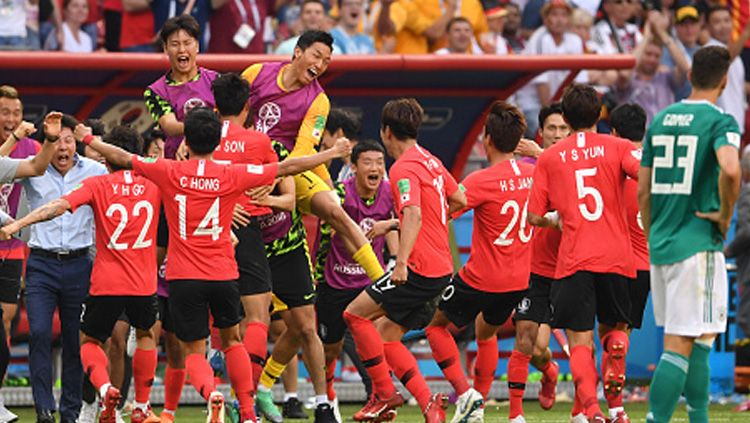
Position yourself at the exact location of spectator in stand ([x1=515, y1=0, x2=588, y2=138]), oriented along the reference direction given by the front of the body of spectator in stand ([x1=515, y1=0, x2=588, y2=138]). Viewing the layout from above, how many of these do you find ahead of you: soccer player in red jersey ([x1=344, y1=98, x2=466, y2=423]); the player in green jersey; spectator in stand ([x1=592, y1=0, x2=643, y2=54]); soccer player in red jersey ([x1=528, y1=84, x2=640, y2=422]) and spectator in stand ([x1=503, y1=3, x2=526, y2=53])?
3

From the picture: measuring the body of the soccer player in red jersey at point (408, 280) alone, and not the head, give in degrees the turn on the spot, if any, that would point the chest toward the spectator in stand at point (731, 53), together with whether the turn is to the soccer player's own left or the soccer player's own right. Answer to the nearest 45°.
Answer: approximately 90° to the soccer player's own right

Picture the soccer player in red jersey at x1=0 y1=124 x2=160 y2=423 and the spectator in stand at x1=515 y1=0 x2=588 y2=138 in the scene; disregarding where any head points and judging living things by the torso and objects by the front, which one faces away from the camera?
the soccer player in red jersey

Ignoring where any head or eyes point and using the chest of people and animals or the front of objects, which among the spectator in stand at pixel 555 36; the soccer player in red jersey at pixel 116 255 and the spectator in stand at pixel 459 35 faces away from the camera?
the soccer player in red jersey

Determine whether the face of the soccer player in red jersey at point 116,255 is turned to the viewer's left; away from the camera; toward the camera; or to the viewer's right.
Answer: away from the camera

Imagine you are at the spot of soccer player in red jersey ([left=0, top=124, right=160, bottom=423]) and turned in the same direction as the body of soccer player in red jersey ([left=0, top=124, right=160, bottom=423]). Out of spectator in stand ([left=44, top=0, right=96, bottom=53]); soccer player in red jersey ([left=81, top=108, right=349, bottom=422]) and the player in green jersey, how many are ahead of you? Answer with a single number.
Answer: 1

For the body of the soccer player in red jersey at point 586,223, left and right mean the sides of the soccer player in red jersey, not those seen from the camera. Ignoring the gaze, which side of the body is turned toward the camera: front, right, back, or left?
back

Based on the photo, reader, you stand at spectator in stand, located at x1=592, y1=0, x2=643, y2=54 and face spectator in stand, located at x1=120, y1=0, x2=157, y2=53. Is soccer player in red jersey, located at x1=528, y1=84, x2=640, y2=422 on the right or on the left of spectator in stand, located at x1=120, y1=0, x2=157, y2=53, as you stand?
left

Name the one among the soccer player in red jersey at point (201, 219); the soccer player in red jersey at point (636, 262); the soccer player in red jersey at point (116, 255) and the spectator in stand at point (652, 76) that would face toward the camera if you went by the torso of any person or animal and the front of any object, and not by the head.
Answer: the spectator in stand

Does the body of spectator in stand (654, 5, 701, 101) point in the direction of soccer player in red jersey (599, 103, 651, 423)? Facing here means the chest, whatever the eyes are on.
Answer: yes

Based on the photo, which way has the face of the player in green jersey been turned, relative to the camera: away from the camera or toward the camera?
away from the camera
